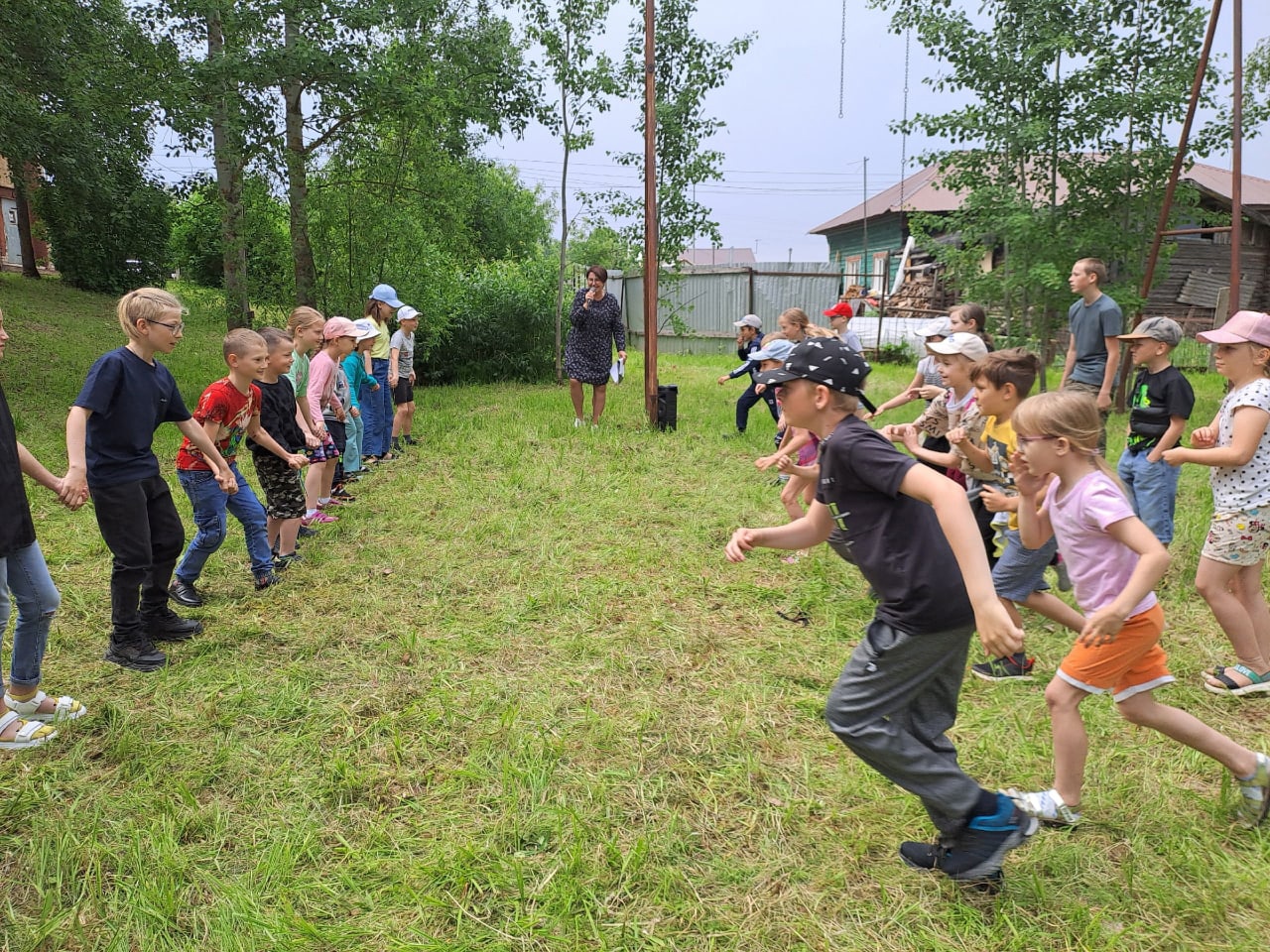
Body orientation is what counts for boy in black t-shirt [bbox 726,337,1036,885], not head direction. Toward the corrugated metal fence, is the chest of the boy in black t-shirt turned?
no

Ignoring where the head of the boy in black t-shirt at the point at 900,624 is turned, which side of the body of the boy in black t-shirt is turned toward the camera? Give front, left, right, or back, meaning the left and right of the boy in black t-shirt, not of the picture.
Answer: left

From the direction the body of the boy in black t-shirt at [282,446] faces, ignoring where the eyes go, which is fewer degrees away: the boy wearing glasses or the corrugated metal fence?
the corrugated metal fence

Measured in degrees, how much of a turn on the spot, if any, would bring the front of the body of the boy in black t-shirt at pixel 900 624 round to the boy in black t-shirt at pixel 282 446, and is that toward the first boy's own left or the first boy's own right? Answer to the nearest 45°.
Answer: approximately 45° to the first boy's own right

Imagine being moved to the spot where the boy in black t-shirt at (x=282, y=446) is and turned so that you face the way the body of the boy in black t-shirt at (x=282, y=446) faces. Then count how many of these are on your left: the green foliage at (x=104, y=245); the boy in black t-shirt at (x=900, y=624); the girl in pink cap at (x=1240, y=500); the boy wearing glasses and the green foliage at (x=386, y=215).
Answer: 2

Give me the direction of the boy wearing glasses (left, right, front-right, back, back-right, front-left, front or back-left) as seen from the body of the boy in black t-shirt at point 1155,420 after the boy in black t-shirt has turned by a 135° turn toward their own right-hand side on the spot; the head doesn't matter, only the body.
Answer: back-left

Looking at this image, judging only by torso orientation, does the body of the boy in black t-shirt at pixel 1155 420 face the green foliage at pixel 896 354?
no

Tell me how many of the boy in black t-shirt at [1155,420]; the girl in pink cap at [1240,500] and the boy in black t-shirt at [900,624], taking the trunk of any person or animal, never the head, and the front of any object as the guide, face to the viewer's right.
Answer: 0

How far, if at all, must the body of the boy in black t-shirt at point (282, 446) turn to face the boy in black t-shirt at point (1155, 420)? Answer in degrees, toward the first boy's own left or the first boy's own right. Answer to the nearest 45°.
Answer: approximately 45° to the first boy's own right

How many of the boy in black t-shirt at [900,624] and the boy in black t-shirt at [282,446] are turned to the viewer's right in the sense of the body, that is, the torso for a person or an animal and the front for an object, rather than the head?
1

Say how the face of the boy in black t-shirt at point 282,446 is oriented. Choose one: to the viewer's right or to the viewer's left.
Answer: to the viewer's right

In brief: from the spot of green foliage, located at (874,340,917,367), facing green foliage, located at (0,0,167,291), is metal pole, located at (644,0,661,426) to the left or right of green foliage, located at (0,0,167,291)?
left

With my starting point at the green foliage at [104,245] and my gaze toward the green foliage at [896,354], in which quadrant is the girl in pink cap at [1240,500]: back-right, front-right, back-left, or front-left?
front-right

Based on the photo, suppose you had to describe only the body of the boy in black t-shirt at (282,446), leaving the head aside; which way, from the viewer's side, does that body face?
to the viewer's right

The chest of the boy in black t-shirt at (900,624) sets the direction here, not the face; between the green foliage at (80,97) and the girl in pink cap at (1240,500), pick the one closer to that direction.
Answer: the green foliage

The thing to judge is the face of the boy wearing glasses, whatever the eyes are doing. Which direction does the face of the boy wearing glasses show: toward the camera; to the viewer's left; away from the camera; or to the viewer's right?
to the viewer's right

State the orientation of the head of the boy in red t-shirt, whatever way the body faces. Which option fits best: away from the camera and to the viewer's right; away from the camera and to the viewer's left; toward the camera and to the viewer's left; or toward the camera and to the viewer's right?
toward the camera and to the viewer's right

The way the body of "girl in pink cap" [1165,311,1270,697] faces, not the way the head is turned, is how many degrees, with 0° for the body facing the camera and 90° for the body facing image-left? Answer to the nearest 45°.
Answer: approximately 90°

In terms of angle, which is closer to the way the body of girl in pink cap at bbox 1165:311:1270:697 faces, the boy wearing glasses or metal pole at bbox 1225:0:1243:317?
the boy wearing glasses
